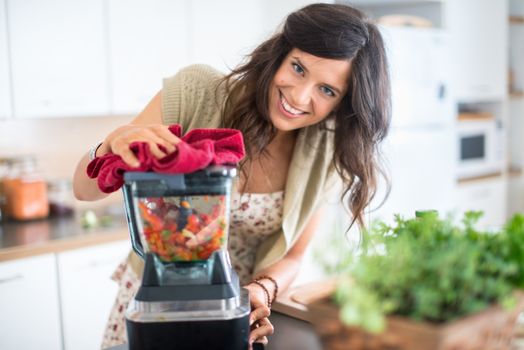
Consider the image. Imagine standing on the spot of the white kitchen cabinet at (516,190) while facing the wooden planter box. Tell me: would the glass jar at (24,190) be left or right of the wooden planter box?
right

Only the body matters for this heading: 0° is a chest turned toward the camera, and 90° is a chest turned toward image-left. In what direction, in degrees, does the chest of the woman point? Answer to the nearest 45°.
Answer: approximately 0°

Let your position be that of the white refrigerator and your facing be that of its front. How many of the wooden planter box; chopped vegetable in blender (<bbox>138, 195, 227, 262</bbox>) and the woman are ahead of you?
3

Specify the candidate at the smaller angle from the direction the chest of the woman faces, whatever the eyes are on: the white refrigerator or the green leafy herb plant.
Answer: the green leafy herb plant

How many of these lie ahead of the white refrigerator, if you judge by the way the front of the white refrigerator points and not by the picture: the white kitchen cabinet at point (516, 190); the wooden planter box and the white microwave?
1

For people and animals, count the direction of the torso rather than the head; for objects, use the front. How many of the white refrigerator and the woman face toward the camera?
2

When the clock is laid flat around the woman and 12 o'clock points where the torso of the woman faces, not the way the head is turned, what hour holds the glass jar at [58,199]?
The glass jar is roughly at 5 o'clock from the woman.

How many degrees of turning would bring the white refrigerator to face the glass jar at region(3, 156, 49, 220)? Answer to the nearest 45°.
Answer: approximately 45° to its right

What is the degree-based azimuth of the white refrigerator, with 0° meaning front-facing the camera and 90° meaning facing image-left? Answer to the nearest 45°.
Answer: approximately 0°

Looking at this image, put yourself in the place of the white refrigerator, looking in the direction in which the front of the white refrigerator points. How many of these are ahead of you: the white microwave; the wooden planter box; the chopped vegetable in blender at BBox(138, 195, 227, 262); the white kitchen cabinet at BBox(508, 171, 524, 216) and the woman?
3

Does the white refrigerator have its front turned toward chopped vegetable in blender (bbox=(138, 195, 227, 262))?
yes

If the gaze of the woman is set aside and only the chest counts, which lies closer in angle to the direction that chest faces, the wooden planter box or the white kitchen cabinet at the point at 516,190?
the wooden planter box

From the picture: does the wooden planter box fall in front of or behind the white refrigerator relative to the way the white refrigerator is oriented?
in front
